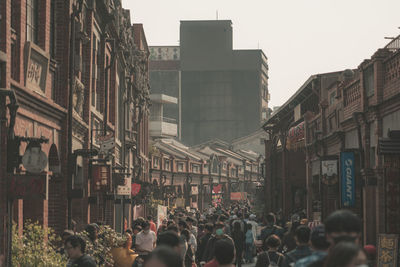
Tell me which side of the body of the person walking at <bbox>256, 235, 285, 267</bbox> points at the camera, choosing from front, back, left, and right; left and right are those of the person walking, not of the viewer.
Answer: back

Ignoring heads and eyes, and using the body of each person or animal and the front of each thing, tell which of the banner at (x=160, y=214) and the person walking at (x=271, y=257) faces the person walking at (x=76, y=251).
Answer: the banner

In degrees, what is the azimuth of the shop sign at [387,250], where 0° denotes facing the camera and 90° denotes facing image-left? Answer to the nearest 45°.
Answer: approximately 0°

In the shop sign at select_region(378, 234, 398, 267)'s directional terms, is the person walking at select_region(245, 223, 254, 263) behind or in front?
behind

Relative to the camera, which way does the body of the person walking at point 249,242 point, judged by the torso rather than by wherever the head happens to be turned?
away from the camera

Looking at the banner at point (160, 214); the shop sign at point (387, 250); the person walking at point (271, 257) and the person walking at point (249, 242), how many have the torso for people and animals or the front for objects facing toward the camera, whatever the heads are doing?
2

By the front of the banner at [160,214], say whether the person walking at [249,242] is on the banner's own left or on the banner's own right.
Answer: on the banner's own left

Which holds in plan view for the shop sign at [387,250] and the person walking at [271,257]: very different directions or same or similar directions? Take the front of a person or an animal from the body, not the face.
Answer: very different directions

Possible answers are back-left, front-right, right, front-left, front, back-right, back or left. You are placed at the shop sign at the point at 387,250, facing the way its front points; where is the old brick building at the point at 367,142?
back

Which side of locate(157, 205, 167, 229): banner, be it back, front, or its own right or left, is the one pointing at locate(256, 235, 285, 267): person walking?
front

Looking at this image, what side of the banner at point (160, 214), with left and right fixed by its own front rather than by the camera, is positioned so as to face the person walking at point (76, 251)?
front

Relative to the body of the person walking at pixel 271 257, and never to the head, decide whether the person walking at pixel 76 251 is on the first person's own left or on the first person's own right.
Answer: on the first person's own left

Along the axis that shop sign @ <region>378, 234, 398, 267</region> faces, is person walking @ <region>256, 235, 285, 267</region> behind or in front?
in front
